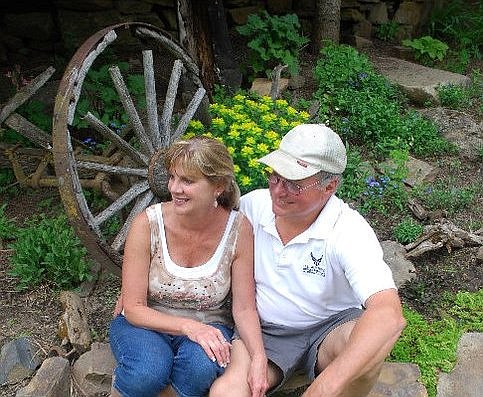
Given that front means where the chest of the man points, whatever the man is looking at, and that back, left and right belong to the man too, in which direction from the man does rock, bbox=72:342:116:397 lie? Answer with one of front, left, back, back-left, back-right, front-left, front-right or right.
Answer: front-right

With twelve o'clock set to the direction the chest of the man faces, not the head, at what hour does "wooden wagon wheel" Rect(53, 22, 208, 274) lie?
The wooden wagon wheel is roughly at 3 o'clock from the man.

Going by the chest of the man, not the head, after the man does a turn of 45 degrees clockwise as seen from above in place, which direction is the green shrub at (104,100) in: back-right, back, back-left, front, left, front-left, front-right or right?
front-right

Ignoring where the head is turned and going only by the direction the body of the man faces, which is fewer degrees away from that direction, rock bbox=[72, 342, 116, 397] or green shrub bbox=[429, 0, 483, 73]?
the rock

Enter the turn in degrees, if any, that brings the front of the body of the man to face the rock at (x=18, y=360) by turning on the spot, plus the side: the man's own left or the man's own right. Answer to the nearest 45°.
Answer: approximately 45° to the man's own right

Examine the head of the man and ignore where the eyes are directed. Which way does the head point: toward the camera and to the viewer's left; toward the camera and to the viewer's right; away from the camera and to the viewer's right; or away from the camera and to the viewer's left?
toward the camera and to the viewer's left

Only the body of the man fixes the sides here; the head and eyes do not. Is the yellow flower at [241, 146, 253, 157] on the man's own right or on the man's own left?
on the man's own right

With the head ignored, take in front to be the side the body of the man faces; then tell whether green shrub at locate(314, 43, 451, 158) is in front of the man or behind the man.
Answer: behind

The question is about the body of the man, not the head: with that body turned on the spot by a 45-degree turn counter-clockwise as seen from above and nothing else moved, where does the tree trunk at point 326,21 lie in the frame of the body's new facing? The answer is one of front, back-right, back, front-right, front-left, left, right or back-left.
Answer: back

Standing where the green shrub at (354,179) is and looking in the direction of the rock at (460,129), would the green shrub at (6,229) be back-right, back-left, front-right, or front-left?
back-left

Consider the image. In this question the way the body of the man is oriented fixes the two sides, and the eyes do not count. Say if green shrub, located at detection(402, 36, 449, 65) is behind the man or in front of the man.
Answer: behind

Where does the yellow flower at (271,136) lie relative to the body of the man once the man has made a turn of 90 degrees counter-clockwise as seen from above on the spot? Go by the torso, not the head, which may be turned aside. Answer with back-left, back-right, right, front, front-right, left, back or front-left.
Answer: back-left

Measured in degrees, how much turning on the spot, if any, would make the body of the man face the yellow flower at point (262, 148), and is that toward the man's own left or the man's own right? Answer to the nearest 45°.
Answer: approximately 135° to the man's own right

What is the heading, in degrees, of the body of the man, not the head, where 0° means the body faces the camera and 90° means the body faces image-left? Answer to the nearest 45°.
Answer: approximately 45°
